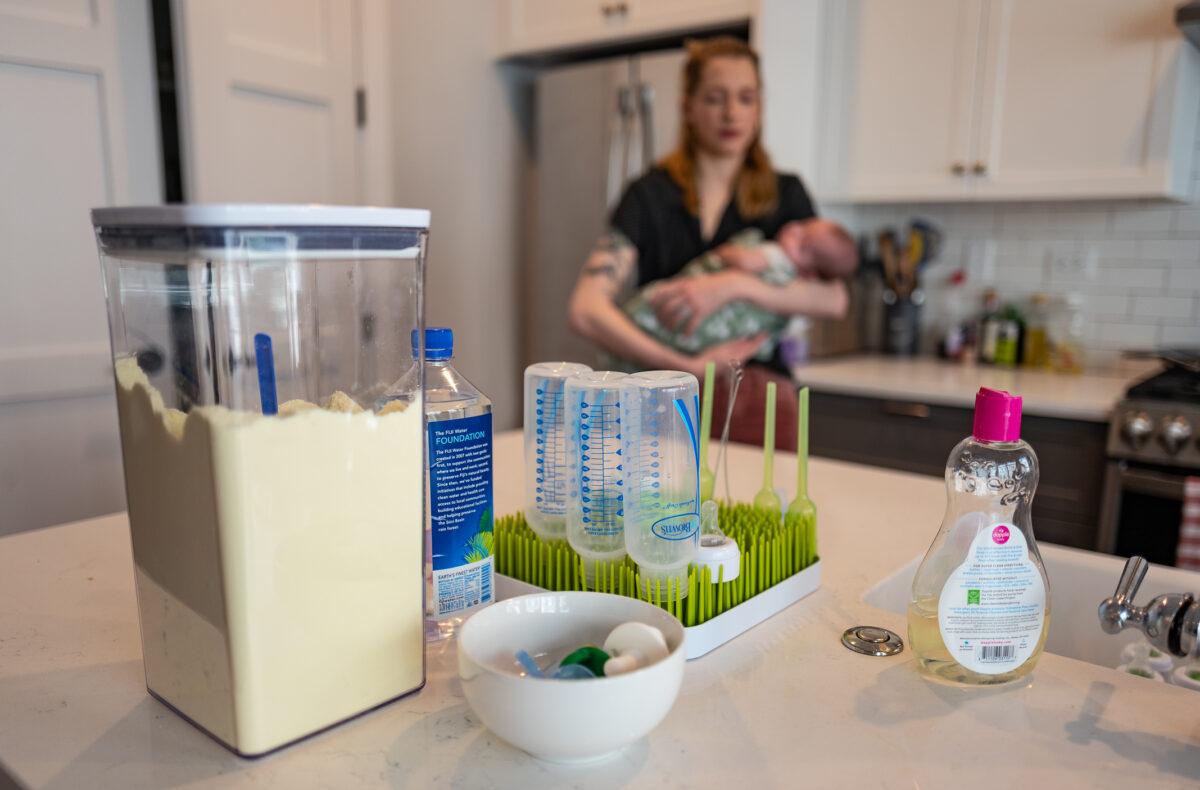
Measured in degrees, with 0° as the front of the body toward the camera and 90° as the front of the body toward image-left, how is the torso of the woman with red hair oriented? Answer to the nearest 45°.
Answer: approximately 0°

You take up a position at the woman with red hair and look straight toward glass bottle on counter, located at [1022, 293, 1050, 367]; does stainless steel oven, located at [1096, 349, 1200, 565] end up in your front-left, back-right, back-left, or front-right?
front-right

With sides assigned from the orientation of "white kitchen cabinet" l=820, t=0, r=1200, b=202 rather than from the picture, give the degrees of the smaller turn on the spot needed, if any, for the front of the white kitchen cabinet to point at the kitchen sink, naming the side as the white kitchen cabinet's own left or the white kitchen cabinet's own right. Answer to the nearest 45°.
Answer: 0° — it already faces it

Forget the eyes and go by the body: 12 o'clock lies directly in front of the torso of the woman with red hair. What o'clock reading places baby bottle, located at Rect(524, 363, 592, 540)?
The baby bottle is roughly at 12 o'clock from the woman with red hair.

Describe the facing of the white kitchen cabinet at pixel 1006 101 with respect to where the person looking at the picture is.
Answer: facing the viewer

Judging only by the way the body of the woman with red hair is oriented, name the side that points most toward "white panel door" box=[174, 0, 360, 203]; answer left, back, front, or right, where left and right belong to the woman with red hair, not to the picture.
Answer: right

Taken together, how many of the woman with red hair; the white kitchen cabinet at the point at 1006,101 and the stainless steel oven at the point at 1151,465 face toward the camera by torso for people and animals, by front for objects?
3

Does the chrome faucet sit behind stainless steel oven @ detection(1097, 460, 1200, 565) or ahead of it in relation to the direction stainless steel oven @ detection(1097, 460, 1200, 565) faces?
ahead

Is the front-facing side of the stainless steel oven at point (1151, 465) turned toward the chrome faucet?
yes

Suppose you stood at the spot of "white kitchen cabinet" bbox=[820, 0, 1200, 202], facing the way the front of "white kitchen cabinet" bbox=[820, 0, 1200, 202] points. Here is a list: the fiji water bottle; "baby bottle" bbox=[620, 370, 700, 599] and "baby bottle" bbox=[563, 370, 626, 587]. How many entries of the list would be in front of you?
3

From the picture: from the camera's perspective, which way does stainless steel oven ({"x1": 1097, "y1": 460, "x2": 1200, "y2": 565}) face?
toward the camera

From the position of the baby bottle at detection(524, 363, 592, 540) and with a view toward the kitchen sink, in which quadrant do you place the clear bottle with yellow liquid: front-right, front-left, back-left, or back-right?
front-right

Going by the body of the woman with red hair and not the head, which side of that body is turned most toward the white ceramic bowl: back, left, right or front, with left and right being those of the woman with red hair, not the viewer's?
front

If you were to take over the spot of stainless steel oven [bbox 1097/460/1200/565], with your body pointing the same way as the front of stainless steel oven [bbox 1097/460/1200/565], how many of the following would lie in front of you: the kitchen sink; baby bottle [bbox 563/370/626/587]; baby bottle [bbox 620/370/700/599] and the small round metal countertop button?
4
